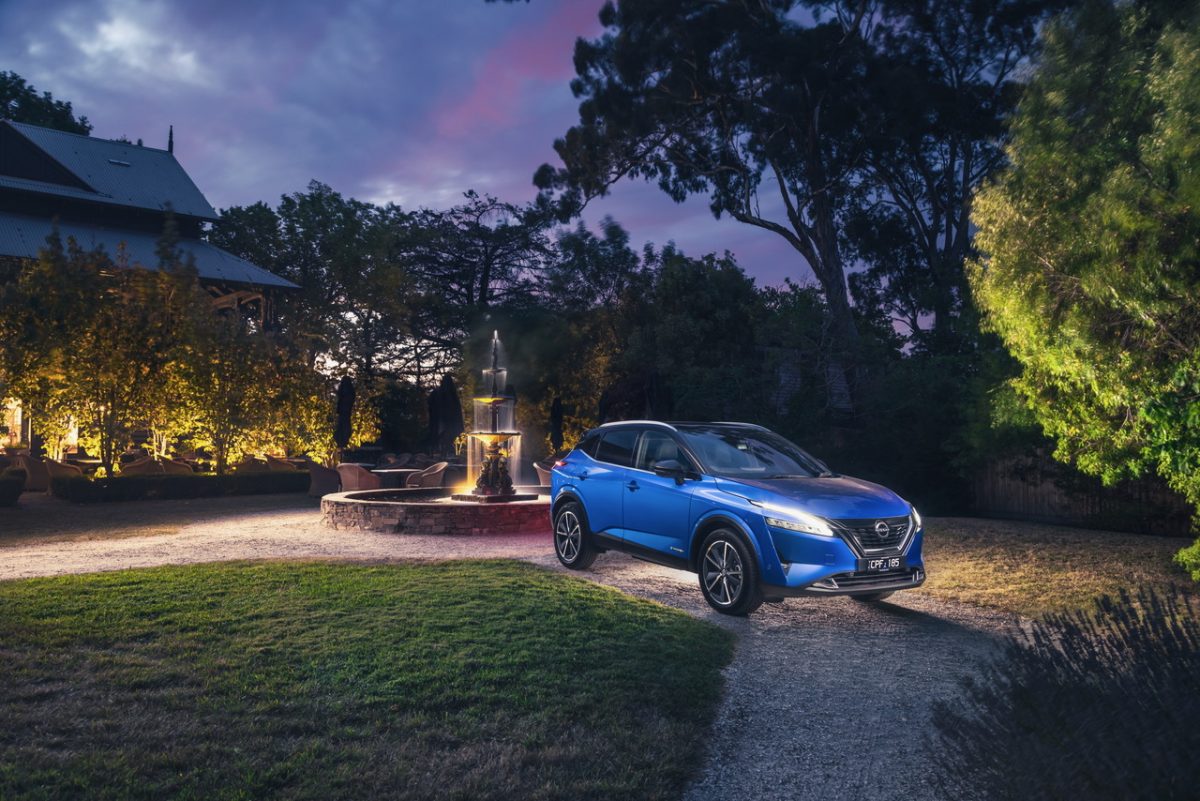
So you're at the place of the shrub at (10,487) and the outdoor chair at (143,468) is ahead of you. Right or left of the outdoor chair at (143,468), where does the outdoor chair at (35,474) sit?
left

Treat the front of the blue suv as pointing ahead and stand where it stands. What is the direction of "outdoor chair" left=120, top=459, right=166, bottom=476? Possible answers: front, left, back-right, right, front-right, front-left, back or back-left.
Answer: back

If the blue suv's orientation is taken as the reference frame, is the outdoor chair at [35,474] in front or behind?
behind

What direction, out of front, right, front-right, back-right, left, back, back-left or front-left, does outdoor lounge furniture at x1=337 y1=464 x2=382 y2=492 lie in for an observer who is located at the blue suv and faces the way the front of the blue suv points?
back

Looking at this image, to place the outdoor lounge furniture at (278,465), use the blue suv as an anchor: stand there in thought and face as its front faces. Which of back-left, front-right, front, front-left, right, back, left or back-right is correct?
back

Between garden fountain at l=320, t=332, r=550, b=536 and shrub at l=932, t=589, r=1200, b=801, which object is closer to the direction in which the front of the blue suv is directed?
the shrub

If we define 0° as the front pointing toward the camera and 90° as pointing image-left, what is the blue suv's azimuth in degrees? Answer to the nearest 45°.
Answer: approximately 315°

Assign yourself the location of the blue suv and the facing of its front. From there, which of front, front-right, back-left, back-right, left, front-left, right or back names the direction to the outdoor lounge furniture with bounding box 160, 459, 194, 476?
back

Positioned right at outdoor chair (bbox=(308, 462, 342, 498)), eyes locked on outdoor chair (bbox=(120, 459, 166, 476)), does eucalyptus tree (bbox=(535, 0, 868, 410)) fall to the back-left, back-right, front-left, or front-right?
back-right

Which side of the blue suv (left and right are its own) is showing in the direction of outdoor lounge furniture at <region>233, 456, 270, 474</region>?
back

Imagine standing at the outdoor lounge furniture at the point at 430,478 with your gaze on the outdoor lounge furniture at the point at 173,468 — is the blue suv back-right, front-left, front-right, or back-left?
back-left

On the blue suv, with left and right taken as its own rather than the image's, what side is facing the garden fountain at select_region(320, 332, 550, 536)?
back

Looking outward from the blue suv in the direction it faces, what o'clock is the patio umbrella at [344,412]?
The patio umbrella is roughly at 6 o'clock from the blue suv.
